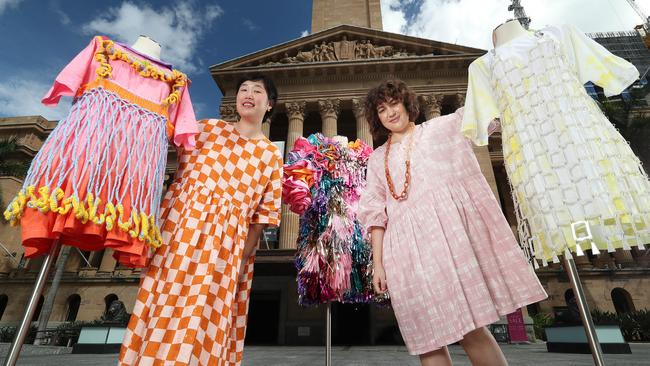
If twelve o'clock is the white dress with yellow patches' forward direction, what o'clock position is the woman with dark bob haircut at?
The woman with dark bob haircut is roughly at 2 o'clock from the white dress with yellow patches.

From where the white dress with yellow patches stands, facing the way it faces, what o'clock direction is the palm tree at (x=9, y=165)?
The palm tree is roughly at 3 o'clock from the white dress with yellow patches.

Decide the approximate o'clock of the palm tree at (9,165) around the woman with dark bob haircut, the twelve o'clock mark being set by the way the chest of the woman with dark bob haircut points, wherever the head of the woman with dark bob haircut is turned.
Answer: The palm tree is roughly at 5 o'clock from the woman with dark bob haircut.

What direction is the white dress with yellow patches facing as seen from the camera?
toward the camera

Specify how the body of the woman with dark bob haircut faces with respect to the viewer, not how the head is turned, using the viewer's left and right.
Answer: facing the viewer

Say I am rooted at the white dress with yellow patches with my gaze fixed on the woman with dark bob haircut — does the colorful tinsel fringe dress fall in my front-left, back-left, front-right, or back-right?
front-right

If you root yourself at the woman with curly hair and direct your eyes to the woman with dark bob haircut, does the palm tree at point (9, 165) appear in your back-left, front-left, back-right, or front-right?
front-right

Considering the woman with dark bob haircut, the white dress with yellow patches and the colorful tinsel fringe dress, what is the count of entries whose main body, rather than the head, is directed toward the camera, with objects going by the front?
3

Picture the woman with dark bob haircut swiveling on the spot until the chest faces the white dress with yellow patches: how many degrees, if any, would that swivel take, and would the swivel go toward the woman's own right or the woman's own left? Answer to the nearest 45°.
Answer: approximately 45° to the woman's own left

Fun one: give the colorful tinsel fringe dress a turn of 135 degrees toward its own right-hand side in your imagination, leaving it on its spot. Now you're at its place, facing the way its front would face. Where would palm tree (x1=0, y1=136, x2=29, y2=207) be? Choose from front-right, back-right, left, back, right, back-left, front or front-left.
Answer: front

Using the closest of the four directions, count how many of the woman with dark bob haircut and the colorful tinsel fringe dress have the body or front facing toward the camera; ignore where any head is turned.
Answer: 2

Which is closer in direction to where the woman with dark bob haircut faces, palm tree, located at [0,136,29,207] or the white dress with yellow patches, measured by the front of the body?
the white dress with yellow patches

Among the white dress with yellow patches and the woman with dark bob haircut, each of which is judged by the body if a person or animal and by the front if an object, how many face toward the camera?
2
